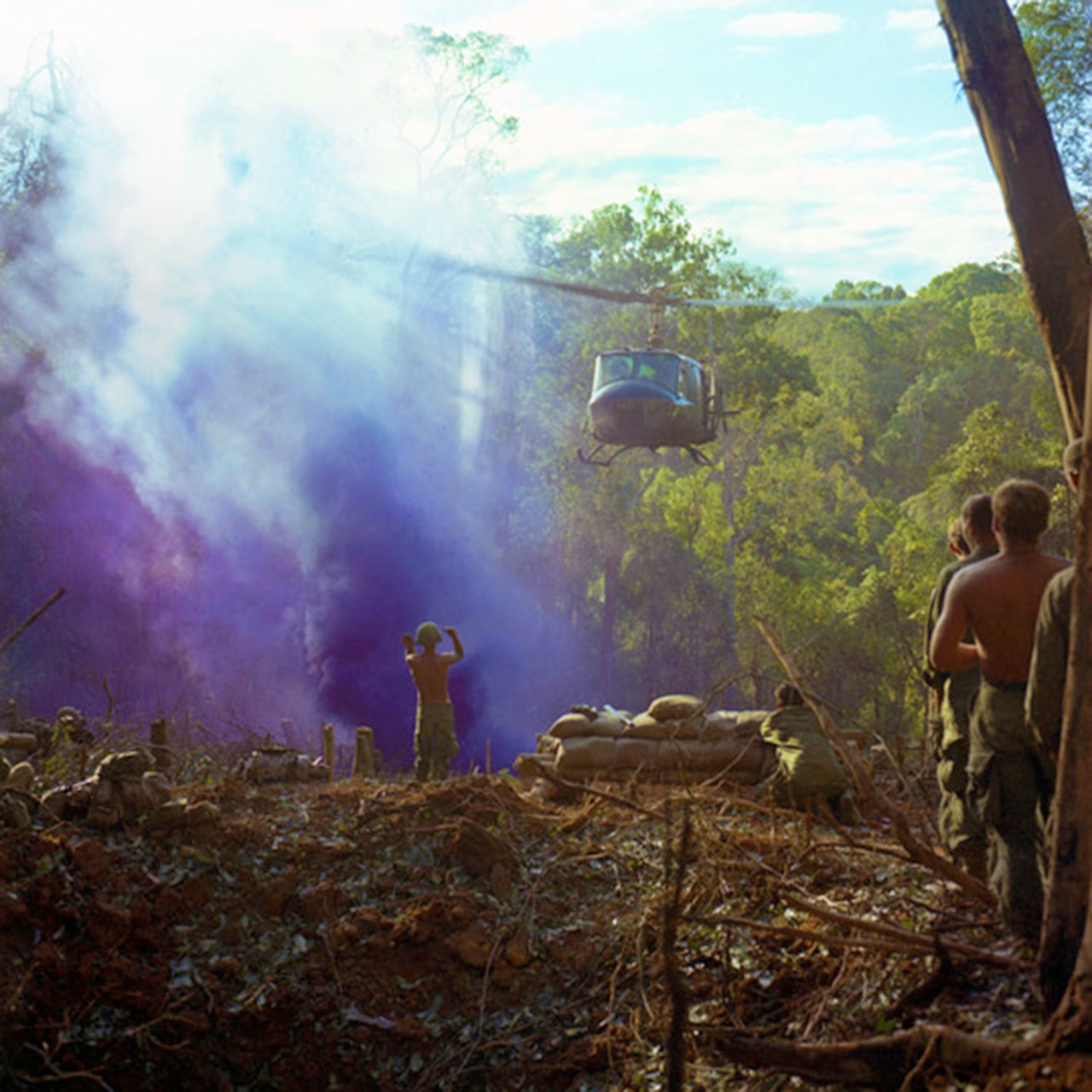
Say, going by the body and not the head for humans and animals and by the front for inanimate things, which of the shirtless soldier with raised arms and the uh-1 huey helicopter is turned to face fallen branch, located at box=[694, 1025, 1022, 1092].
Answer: the uh-1 huey helicopter

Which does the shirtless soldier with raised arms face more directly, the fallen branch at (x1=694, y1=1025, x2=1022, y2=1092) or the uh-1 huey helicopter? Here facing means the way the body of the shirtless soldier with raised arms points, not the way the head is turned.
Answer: the uh-1 huey helicopter

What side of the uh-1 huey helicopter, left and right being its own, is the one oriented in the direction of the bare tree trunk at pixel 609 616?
back

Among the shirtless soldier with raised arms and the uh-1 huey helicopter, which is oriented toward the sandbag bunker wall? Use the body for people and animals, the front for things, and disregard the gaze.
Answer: the uh-1 huey helicopter

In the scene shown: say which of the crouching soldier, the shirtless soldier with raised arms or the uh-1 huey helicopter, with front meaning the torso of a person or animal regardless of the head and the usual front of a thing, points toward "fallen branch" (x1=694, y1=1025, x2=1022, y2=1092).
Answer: the uh-1 huey helicopter

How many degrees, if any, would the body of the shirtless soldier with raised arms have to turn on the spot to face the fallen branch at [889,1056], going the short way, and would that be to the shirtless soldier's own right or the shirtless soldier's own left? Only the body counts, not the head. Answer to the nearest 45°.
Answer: approximately 180°

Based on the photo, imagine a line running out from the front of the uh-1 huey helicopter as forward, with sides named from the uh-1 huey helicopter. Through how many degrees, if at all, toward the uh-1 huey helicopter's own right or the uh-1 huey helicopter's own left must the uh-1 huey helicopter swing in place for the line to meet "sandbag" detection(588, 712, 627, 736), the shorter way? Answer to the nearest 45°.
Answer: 0° — it already faces it

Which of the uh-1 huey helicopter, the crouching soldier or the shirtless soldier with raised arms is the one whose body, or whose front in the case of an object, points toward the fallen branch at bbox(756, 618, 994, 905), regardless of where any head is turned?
the uh-1 huey helicopter

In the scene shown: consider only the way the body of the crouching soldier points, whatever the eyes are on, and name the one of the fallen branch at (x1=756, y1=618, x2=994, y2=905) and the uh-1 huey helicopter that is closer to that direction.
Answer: the uh-1 huey helicopter

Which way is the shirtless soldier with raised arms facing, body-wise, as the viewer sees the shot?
away from the camera

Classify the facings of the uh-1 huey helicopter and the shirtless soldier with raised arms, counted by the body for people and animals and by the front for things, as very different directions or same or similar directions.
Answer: very different directions

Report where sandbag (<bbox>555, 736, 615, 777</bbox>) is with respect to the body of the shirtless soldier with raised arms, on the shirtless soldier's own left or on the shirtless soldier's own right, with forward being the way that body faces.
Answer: on the shirtless soldier's own right

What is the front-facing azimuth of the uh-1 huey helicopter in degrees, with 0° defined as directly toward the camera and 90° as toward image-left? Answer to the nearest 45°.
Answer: approximately 0°

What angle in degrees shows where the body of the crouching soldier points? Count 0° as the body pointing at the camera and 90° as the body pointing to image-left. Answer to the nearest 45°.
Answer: approximately 135°
